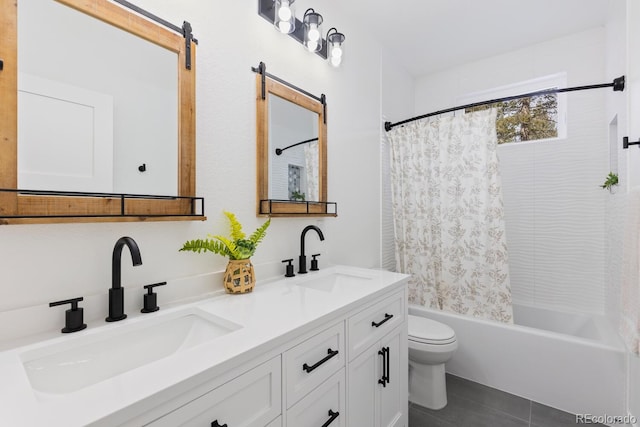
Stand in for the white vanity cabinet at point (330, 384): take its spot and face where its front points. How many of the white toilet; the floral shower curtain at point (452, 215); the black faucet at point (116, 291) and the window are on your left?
3

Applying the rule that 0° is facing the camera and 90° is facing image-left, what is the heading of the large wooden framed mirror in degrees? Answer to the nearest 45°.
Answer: approximately 315°

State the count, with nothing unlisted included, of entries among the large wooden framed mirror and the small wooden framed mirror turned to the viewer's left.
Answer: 0

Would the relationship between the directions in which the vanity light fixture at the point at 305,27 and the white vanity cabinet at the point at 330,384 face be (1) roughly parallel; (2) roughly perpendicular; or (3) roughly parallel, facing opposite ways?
roughly parallel

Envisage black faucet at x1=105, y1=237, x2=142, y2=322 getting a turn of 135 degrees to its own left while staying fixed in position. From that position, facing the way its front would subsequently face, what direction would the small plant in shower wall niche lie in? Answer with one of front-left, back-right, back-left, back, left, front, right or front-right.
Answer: right

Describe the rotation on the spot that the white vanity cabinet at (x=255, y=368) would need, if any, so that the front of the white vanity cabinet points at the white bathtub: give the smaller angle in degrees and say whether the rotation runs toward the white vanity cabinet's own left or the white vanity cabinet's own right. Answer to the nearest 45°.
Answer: approximately 45° to the white vanity cabinet's own left

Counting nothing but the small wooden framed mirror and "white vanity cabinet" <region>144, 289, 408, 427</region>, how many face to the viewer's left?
0

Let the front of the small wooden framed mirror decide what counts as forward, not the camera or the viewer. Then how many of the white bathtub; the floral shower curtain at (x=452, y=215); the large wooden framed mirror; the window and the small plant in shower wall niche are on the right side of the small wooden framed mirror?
1

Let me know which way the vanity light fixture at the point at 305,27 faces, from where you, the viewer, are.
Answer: facing the viewer and to the right of the viewer
